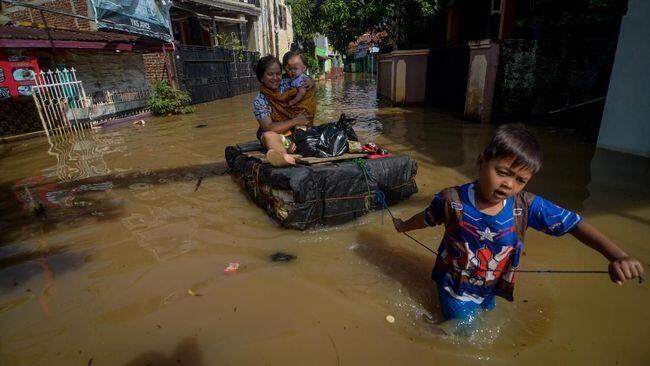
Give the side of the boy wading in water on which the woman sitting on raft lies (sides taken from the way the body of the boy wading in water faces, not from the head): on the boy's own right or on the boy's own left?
on the boy's own right

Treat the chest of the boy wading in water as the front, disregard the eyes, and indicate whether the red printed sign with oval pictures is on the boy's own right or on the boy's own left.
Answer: on the boy's own right

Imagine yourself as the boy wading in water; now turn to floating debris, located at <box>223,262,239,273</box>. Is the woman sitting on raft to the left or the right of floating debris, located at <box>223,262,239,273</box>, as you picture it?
right

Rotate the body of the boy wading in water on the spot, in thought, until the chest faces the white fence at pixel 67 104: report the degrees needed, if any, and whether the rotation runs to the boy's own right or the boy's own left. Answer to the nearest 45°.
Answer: approximately 90° to the boy's own right

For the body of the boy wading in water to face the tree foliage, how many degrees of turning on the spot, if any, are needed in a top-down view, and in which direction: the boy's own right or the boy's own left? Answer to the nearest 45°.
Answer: approximately 135° to the boy's own right

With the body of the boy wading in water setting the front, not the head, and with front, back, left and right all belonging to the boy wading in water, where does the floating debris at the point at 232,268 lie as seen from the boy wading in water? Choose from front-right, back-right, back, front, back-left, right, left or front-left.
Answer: right

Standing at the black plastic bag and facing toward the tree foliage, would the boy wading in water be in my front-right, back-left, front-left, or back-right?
back-right

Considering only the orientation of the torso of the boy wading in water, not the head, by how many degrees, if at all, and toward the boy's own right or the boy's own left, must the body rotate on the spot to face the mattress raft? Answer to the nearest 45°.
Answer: approximately 135° to the boy's own right

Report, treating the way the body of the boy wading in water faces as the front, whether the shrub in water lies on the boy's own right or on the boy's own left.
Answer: on the boy's own right

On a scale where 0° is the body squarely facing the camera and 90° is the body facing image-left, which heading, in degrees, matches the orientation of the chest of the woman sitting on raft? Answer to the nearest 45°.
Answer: approximately 315°

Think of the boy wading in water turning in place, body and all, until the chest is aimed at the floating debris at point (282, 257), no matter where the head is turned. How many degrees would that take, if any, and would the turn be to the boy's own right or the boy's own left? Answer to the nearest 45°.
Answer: approximately 90° to the boy's own right

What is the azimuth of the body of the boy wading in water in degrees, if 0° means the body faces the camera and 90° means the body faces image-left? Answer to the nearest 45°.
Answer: approximately 0°

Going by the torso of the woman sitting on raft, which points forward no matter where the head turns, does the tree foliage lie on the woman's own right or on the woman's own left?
on the woman's own left
